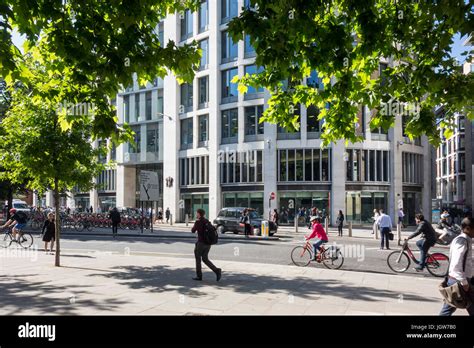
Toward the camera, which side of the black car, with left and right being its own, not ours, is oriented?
right

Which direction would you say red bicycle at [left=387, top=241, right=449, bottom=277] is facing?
to the viewer's left

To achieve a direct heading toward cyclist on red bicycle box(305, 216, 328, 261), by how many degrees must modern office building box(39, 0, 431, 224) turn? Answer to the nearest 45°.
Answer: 0° — it already faces them

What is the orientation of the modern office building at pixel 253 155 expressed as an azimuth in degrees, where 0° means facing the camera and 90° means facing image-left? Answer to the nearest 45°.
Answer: approximately 0°

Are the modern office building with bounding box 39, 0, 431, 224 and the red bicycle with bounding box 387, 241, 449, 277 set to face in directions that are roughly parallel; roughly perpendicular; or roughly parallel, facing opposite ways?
roughly perpendicular
